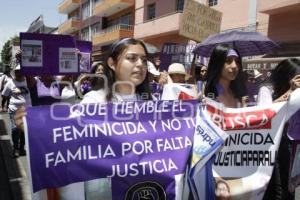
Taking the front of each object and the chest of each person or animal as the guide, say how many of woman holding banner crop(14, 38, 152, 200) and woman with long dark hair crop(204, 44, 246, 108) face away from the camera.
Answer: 0

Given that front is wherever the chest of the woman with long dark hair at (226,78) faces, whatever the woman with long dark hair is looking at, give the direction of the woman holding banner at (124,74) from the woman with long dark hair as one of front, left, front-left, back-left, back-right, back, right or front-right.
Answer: right

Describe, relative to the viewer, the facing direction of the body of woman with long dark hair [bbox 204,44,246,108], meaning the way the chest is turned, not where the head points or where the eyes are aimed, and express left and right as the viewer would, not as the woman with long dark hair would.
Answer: facing the viewer and to the right of the viewer

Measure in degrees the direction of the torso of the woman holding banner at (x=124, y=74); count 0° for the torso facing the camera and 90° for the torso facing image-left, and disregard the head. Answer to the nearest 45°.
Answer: approximately 315°

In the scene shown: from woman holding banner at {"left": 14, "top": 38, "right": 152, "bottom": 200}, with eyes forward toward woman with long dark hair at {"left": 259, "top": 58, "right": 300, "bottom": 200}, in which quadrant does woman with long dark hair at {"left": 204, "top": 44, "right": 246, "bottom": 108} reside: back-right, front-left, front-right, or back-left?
front-left

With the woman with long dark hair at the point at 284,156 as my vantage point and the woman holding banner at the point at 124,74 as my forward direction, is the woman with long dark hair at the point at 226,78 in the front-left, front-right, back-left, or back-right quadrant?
front-right
